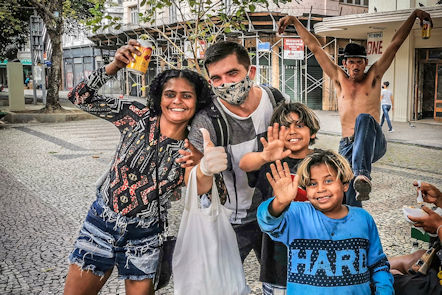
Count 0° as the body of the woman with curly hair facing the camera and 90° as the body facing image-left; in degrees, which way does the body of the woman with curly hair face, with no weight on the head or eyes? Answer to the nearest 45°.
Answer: approximately 0°

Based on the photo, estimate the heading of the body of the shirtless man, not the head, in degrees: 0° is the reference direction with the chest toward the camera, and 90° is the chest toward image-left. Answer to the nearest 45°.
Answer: approximately 0°

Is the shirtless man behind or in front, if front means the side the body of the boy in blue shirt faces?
behind

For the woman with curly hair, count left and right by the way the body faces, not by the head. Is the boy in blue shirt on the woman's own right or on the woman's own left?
on the woman's own left

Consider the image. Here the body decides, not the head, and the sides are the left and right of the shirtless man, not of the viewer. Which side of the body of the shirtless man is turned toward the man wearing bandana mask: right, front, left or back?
front

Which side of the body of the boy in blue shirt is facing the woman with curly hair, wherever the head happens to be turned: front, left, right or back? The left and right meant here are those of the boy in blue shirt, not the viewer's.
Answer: right
